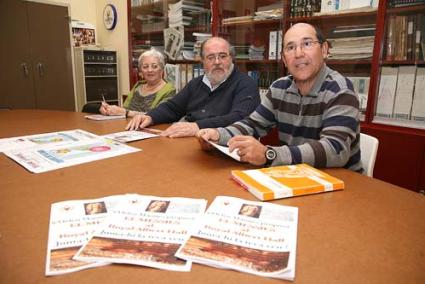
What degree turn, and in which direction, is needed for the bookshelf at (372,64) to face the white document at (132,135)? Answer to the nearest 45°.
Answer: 0° — it already faces it

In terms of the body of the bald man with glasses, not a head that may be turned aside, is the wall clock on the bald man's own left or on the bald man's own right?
on the bald man's own right

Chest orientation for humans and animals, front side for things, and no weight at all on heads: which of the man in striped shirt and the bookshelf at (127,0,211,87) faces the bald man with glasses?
the bookshelf

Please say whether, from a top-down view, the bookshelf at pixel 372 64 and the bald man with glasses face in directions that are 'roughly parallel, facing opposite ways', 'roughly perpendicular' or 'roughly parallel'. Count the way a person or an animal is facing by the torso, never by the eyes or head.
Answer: roughly parallel

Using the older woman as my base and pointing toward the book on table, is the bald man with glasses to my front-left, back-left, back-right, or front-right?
front-left

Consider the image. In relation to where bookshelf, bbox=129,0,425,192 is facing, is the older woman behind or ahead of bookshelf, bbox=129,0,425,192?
ahead

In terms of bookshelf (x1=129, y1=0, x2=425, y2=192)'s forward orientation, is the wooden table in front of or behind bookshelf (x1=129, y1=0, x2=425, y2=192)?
in front

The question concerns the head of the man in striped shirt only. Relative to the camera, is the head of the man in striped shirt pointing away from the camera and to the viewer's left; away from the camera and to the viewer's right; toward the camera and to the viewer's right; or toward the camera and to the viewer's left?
toward the camera and to the viewer's left

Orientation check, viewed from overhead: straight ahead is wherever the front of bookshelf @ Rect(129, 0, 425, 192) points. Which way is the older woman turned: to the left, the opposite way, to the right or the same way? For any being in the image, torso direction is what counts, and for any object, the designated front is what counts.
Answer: the same way

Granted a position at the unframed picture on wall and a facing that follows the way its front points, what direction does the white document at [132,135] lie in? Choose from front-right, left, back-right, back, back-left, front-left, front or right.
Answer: front-right

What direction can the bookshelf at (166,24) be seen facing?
toward the camera

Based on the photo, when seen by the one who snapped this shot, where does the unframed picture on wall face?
facing the viewer and to the right of the viewer

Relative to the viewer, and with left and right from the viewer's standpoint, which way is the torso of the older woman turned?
facing the viewer and to the left of the viewer

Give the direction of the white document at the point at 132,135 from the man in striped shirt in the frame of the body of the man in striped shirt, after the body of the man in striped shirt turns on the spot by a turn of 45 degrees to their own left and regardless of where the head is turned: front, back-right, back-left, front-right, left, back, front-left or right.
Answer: right

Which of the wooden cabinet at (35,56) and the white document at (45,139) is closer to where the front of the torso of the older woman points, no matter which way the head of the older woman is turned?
the white document

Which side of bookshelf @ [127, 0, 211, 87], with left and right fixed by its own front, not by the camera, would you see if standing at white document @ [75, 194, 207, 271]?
front

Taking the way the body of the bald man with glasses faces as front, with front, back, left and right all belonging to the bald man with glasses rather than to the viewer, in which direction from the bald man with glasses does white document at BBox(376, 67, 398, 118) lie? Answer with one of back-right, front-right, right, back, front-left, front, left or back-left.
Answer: back-left

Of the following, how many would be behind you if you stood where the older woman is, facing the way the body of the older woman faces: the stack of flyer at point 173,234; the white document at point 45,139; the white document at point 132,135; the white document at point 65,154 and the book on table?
0

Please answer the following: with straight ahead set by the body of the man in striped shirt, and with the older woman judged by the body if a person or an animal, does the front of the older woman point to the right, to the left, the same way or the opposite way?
the same way

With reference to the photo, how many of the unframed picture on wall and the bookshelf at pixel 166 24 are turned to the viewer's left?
0

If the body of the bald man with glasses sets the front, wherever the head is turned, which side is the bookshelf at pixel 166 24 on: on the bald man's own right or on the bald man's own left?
on the bald man's own right
